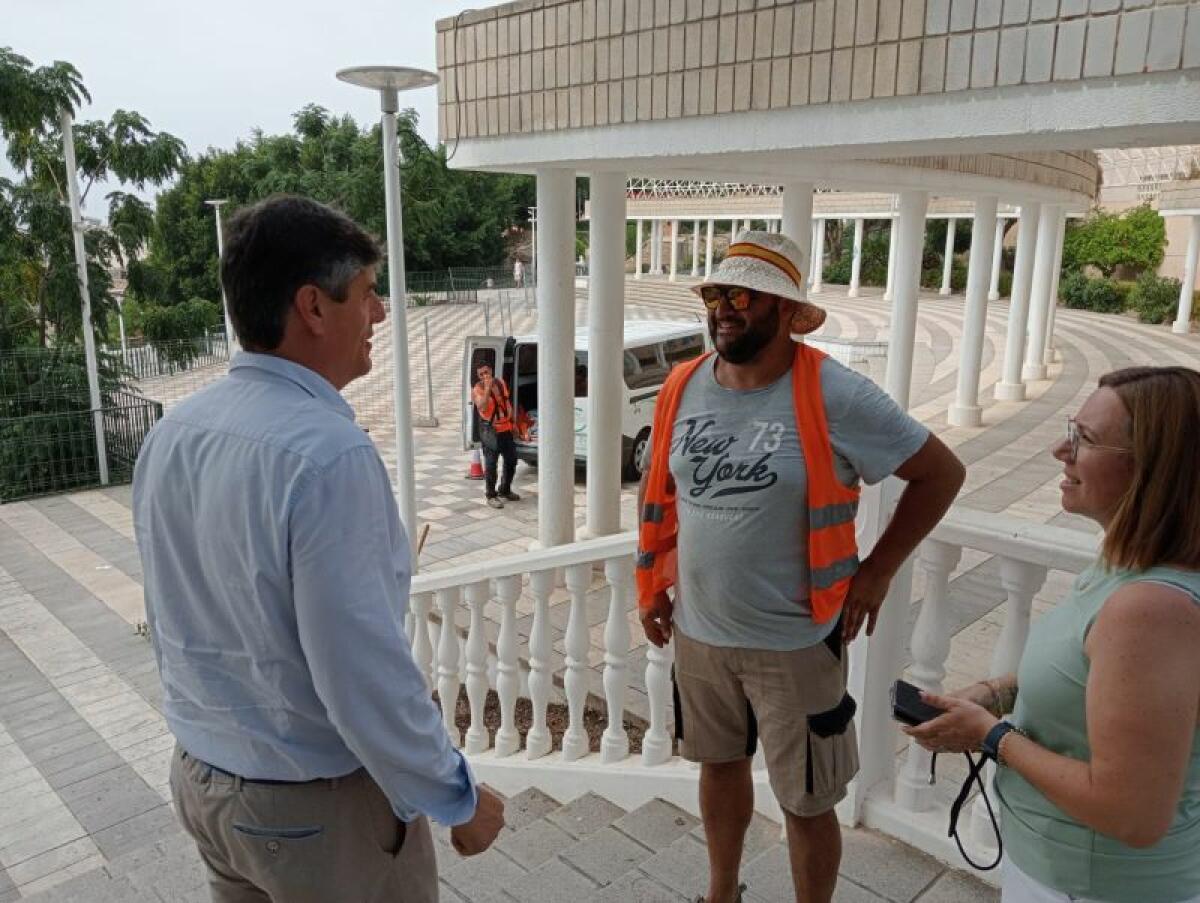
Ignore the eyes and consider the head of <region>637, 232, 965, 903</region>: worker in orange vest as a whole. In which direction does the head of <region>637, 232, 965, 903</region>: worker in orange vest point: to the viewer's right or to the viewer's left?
to the viewer's left

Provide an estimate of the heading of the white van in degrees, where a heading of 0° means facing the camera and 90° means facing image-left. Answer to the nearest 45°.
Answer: approximately 225°

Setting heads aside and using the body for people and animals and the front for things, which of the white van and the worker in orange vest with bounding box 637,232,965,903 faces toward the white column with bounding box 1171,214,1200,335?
the white van

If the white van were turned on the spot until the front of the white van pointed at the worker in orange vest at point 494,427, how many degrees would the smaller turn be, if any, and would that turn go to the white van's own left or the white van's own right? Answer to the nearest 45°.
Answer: approximately 180°

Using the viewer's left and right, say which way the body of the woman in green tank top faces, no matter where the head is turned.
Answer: facing to the left of the viewer

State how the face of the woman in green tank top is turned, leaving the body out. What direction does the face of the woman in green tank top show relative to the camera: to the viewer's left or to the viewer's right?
to the viewer's left

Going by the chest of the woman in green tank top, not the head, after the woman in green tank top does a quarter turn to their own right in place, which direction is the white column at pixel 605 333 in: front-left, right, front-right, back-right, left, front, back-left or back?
front-left

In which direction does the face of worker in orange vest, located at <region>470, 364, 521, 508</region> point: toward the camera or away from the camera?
toward the camera

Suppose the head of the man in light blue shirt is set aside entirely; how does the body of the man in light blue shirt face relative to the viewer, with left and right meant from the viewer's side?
facing away from the viewer and to the right of the viewer

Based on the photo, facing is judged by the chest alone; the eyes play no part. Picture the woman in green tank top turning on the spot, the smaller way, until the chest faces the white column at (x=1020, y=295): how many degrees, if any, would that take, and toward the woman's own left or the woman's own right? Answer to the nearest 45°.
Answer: approximately 90° to the woman's own right

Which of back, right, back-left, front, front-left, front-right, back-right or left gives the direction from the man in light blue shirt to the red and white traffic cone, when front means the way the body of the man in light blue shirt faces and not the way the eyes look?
front-left

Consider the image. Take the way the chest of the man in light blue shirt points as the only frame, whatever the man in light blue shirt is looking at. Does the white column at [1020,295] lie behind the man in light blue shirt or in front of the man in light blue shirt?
in front

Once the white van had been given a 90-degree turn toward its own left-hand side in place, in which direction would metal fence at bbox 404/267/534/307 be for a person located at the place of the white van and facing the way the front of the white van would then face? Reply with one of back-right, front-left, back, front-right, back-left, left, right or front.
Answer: front-right

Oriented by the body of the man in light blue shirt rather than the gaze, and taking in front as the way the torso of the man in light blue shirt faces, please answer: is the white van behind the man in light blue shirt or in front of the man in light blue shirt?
in front

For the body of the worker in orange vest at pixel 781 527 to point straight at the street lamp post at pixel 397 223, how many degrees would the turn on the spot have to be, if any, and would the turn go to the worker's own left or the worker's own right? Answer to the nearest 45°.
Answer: approximately 90° to the worker's own right

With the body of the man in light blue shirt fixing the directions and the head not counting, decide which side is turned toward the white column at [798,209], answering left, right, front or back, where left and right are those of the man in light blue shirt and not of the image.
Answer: front

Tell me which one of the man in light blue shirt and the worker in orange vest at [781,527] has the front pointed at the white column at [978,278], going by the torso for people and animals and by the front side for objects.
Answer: the man in light blue shirt

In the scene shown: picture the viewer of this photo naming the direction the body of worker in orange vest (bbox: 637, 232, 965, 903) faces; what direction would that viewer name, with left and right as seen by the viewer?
facing the viewer and to the left of the viewer

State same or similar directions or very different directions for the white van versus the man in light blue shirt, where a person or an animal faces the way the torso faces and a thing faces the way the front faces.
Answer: same or similar directions
